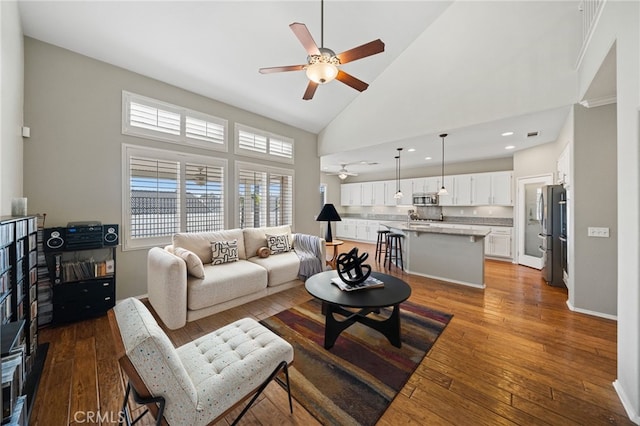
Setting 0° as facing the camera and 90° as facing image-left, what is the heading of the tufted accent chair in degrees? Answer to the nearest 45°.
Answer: approximately 225°

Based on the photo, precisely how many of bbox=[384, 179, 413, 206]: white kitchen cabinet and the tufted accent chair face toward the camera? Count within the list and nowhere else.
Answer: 1

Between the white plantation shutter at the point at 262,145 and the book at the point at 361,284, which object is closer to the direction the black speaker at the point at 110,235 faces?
the book

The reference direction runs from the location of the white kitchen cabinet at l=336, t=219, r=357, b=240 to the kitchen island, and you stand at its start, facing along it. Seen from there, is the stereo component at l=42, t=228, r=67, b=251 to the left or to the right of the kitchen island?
right

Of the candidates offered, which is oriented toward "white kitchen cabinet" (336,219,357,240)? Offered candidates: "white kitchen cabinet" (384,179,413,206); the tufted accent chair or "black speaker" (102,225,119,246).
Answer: the tufted accent chair

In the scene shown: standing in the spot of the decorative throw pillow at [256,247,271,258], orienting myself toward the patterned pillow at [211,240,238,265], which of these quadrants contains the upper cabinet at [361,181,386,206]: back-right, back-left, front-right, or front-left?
back-right

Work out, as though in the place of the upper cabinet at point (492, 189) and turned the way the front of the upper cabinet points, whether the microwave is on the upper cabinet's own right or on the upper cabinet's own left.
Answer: on the upper cabinet's own right

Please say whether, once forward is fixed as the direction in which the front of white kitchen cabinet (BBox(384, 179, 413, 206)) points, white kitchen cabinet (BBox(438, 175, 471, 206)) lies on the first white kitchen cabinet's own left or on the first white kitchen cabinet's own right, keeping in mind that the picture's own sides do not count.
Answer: on the first white kitchen cabinet's own left

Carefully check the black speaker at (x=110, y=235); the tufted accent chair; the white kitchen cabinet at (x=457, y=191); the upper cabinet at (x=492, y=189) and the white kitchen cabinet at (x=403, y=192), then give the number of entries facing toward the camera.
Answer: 4

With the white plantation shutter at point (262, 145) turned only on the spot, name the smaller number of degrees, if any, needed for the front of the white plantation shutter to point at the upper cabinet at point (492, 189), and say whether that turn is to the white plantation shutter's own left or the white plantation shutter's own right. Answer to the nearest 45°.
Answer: approximately 45° to the white plantation shutter's own left
